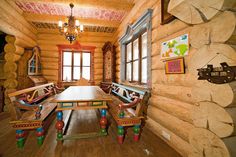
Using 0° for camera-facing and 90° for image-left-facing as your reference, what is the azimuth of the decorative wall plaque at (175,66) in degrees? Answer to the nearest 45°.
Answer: approximately 45°

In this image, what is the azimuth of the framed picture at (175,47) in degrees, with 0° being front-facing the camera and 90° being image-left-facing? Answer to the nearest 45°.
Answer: approximately 45°

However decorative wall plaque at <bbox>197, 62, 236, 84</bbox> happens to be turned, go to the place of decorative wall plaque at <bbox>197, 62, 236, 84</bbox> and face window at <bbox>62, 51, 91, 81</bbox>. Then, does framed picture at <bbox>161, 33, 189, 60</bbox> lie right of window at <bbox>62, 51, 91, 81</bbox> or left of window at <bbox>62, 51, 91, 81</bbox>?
right

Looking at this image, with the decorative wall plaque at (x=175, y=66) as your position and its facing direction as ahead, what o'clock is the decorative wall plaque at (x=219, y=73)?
the decorative wall plaque at (x=219, y=73) is roughly at 10 o'clock from the decorative wall plaque at (x=175, y=66).

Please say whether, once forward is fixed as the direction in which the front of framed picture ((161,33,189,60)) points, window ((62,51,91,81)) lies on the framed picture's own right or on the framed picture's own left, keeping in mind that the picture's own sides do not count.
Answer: on the framed picture's own right

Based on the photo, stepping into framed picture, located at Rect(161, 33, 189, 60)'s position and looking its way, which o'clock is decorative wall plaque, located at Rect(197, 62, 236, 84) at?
The decorative wall plaque is roughly at 10 o'clock from the framed picture.
